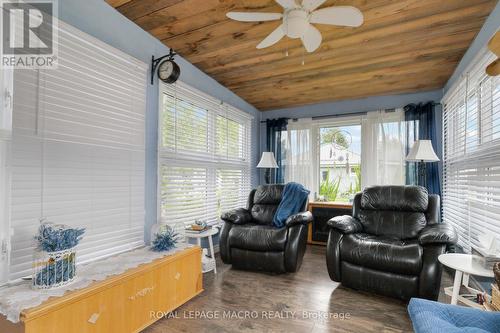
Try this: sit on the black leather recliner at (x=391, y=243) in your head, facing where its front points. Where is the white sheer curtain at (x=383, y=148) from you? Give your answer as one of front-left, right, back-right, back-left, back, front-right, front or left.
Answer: back-right

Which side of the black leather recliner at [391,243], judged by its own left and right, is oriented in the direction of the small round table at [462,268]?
left
